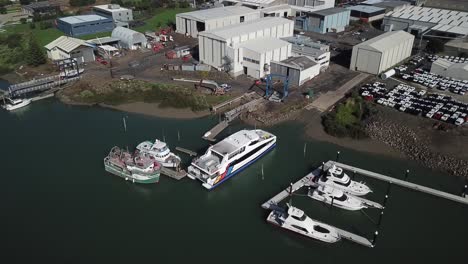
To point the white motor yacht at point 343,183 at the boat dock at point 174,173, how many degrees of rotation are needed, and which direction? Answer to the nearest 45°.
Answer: approximately 135° to its right

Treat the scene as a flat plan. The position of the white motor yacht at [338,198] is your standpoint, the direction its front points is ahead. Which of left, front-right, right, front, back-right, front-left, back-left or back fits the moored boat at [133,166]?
back-right

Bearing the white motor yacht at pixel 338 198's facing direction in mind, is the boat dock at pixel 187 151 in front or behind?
behind

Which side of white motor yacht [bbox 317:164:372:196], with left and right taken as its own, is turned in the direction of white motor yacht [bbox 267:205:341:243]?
right
